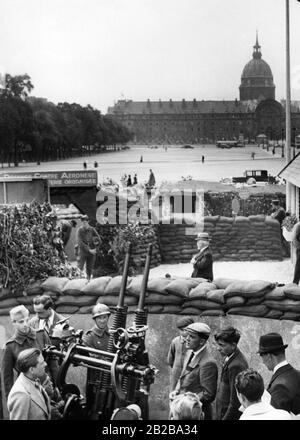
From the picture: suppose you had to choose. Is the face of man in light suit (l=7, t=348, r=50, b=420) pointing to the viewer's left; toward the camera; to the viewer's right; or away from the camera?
to the viewer's right

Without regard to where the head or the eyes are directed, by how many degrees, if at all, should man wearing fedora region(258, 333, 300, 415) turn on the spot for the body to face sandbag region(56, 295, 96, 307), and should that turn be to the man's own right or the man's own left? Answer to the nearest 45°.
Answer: approximately 45° to the man's own right

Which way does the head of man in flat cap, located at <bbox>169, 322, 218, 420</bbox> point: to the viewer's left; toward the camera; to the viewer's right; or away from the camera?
to the viewer's left

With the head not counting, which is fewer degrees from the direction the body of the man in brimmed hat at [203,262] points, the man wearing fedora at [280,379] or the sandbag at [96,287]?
the sandbag

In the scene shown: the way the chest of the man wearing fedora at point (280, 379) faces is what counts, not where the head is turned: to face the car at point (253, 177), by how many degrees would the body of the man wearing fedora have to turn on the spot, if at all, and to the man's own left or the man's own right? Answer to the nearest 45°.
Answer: approximately 90° to the man's own right

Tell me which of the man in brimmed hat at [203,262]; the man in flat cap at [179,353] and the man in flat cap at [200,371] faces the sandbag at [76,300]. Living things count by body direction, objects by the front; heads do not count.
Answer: the man in brimmed hat at [203,262]
